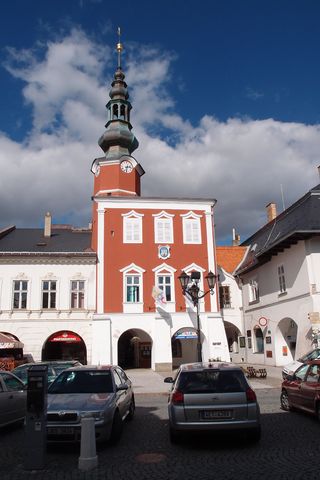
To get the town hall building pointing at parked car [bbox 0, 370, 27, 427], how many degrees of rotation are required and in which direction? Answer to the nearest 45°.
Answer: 0° — it already faces it

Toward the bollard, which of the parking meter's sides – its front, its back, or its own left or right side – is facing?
left

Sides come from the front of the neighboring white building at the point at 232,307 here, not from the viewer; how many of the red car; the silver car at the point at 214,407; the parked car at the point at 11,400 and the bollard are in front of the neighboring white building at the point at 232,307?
4

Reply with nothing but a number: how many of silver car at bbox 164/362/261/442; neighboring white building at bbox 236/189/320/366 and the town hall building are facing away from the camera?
1

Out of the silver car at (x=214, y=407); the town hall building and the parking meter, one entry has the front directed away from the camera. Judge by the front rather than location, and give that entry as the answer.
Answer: the silver car

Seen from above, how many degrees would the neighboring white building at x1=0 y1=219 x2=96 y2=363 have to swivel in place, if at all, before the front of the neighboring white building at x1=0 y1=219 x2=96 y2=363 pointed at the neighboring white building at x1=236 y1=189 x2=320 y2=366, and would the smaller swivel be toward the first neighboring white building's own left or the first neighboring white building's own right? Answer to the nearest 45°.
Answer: approximately 45° to the first neighboring white building's own left

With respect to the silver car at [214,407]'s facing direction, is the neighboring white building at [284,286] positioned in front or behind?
in front

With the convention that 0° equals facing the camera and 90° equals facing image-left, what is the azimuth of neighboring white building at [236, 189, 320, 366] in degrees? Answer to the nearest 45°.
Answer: approximately 45°

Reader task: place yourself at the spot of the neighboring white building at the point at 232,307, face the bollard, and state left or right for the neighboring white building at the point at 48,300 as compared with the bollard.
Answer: right

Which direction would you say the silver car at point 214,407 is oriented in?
away from the camera

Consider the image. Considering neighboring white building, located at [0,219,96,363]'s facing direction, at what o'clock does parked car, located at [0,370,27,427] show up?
The parked car is roughly at 12 o'clock from the neighboring white building.

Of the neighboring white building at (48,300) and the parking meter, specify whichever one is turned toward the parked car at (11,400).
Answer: the neighboring white building
